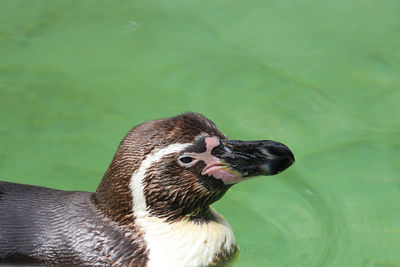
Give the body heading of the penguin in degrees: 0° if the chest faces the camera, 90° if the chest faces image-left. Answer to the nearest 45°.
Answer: approximately 270°
